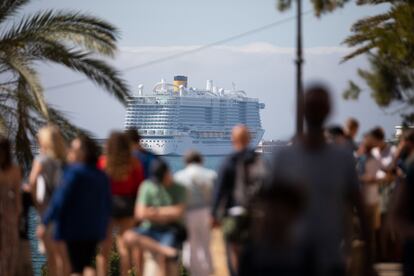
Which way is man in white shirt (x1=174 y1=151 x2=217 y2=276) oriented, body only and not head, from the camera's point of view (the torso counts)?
away from the camera

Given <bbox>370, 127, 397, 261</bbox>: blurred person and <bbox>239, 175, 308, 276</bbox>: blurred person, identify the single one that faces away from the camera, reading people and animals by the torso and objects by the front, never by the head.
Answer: <bbox>239, 175, 308, 276</bbox>: blurred person

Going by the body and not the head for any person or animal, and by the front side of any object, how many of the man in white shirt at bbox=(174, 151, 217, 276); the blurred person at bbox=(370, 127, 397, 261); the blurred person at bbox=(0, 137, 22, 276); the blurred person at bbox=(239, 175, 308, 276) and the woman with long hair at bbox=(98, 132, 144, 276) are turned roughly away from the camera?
4

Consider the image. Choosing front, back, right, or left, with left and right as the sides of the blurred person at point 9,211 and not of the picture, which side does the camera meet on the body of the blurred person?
back

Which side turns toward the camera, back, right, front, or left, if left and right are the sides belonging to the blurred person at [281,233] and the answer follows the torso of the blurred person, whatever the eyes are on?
back

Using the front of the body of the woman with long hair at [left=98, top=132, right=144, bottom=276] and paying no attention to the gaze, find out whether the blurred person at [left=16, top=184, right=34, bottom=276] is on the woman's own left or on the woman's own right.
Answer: on the woman's own left

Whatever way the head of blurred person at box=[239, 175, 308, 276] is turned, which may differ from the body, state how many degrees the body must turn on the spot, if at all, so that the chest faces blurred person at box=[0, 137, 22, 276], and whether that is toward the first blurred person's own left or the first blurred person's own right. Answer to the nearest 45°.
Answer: approximately 45° to the first blurred person's own left

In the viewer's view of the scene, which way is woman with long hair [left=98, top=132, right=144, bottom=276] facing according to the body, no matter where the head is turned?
away from the camera

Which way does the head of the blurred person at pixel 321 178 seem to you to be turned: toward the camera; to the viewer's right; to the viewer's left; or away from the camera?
away from the camera

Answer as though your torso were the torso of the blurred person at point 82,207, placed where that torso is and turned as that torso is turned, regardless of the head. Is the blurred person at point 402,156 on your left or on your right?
on your right
